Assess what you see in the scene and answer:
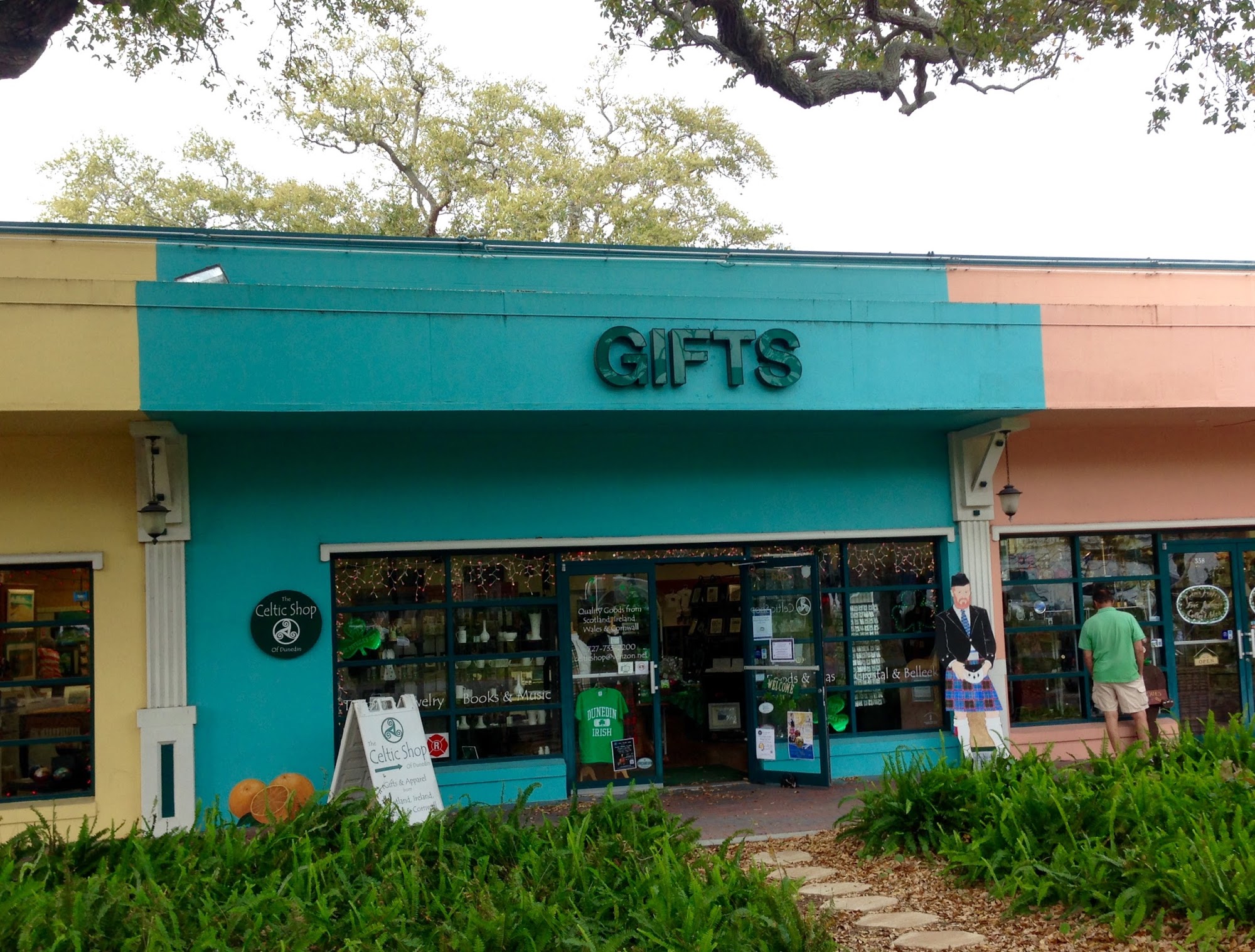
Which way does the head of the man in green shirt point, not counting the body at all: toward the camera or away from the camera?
away from the camera

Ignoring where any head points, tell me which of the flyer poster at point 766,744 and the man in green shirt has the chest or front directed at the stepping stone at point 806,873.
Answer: the flyer poster

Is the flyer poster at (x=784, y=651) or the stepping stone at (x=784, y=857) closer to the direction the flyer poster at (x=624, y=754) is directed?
the stepping stone

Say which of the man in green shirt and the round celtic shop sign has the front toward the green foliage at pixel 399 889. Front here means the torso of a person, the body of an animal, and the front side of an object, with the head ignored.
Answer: the round celtic shop sign

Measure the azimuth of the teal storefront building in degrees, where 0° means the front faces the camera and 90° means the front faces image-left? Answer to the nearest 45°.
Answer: approximately 0°

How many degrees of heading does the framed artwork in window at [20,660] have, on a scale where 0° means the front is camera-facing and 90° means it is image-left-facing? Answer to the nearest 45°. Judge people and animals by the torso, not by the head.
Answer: approximately 0°

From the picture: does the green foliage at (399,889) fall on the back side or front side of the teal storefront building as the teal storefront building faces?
on the front side

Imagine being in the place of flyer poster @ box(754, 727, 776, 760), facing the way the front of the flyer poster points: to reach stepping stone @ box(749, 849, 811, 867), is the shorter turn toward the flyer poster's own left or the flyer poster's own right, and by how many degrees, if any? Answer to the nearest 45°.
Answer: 0° — it already faces it

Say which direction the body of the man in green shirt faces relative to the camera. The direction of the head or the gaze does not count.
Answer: away from the camera

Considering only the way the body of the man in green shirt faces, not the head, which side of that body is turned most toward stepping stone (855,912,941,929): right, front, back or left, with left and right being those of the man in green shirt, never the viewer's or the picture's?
back
